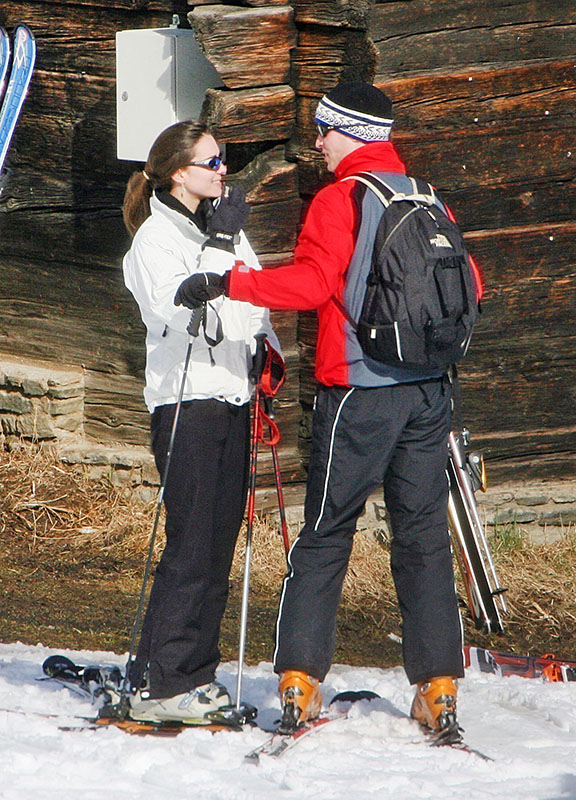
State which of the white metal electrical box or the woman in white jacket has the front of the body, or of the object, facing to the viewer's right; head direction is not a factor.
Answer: the woman in white jacket

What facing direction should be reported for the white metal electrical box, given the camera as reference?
facing the viewer and to the left of the viewer

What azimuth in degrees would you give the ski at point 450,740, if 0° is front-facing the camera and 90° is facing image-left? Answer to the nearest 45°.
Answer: approximately 135°

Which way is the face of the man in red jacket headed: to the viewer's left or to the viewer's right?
to the viewer's left

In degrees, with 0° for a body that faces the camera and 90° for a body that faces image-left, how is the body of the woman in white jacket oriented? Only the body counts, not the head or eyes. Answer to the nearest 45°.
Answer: approximately 270°

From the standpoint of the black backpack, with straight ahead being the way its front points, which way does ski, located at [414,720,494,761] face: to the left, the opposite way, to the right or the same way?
the opposite way

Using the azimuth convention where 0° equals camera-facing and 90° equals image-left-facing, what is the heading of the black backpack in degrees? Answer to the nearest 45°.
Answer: approximately 315°

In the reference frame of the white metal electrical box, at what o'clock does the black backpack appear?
The black backpack is roughly at 10 o'clock from the white metal electrical box.

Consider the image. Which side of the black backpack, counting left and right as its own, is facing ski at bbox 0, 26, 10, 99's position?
back

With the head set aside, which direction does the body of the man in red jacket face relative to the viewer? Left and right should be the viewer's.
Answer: facing away from the viewer and to the left of the viewer
